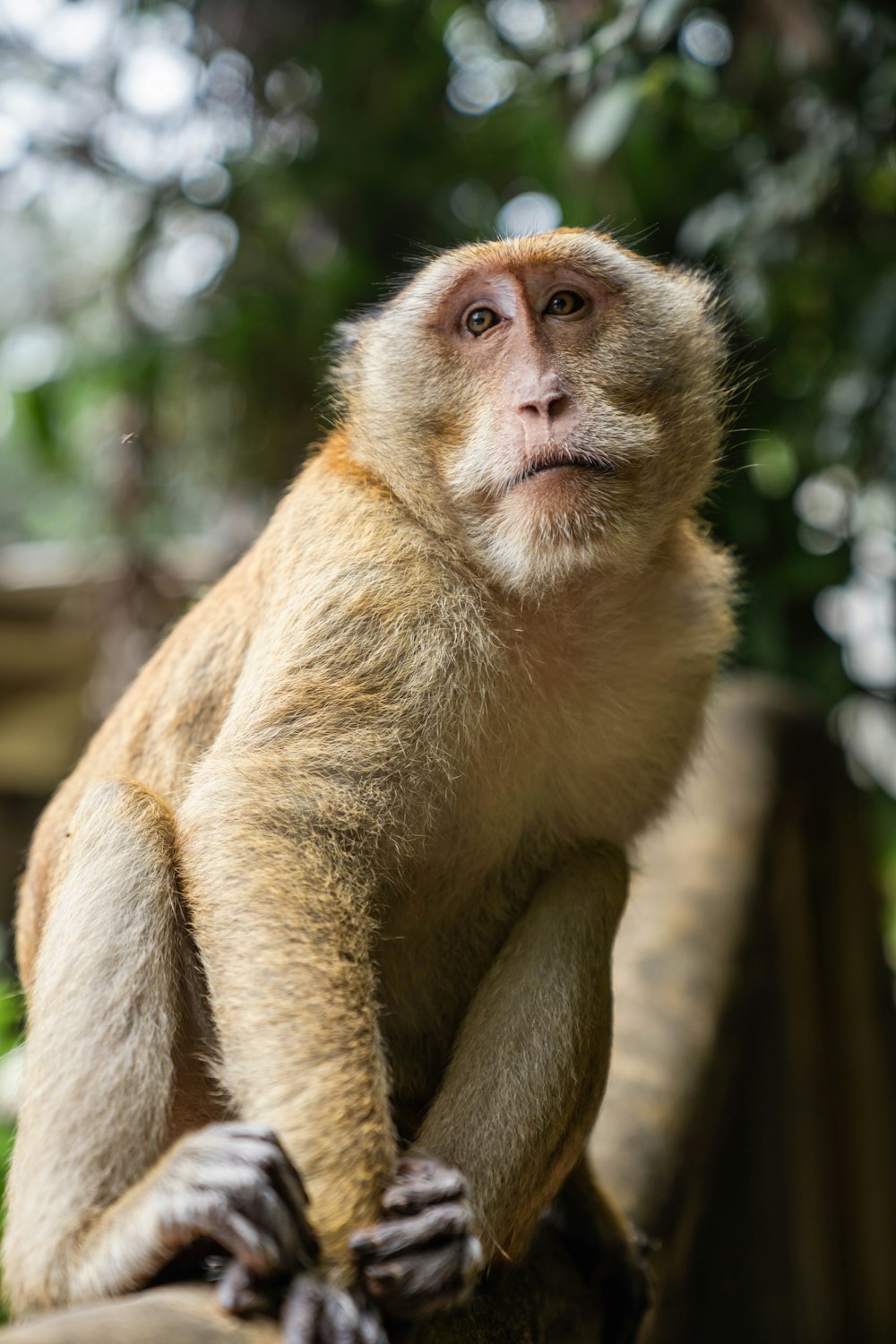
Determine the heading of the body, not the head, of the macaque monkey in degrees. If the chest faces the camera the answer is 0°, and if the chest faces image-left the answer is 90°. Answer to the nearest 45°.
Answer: approximately 315°
